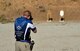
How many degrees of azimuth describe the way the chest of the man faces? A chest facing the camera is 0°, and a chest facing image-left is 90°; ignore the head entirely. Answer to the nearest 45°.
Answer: approximately 225°
